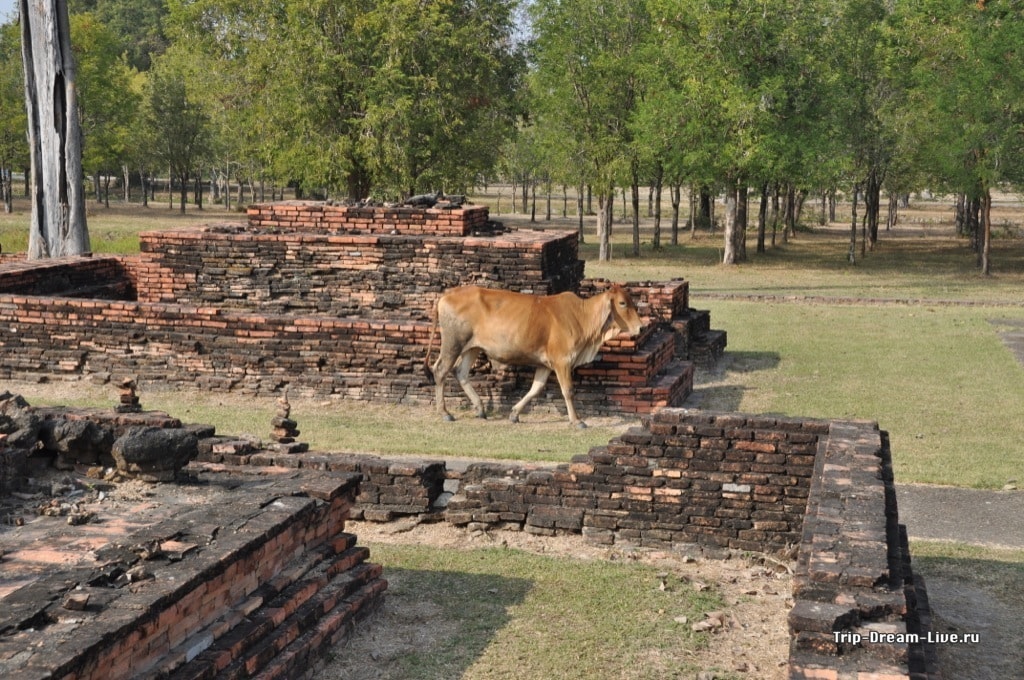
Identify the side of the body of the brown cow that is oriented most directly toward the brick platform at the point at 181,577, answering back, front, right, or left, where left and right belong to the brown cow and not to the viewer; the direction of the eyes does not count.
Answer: right

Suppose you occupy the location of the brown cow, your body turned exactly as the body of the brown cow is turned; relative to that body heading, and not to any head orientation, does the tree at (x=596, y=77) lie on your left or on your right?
on your left

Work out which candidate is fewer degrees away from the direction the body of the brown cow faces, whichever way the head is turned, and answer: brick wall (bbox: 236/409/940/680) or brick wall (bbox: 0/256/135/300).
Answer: the brick wall (bbox: 236/409/940/680)

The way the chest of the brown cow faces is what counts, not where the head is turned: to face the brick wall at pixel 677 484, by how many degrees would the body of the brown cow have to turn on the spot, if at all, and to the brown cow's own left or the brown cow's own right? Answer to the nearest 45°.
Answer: approximately 90° to the brown cow's own right

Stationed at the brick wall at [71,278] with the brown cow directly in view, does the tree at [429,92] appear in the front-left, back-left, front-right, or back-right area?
back-left

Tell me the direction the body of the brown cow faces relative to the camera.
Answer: to the viewer's right

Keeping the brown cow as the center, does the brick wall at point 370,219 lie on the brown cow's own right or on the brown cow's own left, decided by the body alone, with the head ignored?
on the brown cow's own left

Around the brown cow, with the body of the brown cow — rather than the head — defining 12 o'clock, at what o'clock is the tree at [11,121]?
The tree is roughly at 8 o'clock from the brown cow.

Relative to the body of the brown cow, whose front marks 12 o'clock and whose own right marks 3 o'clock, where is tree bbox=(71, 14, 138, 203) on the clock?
The tree is roughly at 8 o'clock from the brown cow.

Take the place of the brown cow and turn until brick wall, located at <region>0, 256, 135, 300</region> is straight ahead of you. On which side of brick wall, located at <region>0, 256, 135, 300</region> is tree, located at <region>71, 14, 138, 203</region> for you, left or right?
right

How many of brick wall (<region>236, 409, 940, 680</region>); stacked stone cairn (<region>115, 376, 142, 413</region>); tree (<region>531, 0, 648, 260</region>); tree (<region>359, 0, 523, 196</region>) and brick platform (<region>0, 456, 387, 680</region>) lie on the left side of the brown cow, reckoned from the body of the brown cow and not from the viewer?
2

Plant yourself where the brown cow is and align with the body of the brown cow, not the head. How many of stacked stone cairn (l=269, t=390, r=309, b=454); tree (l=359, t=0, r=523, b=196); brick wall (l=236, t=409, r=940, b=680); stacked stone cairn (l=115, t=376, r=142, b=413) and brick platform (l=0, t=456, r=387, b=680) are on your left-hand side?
1

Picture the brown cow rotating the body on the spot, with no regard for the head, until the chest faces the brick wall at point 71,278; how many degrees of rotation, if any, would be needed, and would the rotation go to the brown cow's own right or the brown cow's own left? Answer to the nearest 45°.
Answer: approximately 135° to the brown cow's own left

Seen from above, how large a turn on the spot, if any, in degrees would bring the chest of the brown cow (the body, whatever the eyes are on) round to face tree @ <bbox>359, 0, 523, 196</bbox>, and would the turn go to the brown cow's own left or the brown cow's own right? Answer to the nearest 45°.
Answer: approximately 90° to the brown cow's own left
